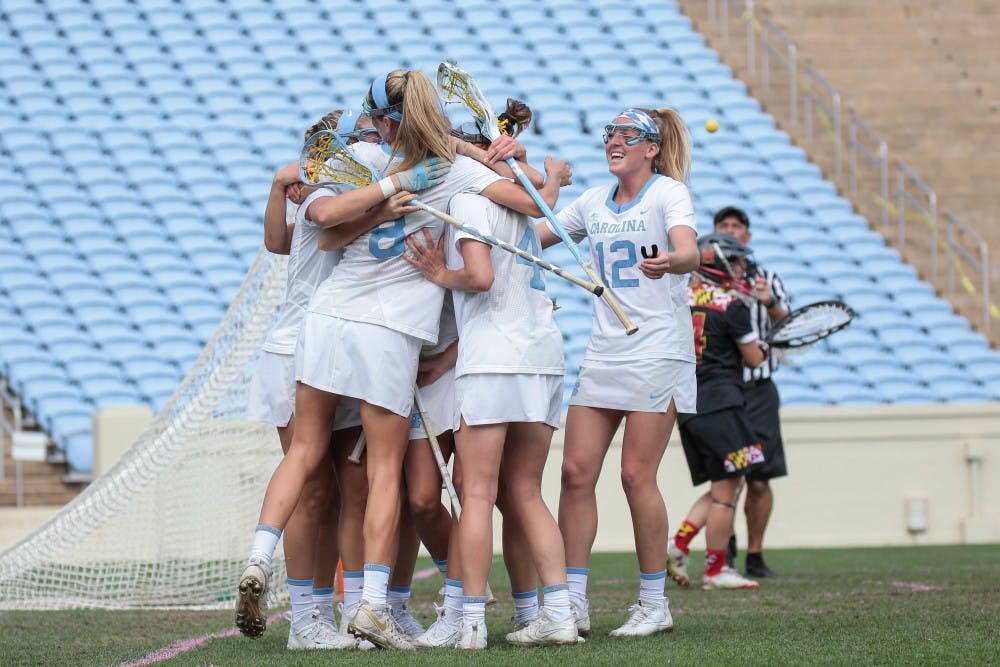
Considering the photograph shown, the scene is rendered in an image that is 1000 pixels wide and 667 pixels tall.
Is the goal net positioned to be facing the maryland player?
yes

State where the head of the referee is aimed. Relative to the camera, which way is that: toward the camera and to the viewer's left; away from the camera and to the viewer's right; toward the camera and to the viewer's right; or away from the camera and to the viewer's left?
toward the camera and to the viewer's left

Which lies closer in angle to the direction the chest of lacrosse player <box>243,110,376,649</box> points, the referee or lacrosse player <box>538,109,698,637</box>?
the lacrosse player

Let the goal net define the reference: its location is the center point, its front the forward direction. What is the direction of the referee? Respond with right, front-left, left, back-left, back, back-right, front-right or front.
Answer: front

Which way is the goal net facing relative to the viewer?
to the viewer's right

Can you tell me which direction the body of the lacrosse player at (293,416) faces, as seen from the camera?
to the viewer's right

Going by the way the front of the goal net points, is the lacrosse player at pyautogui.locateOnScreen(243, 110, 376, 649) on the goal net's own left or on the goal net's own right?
on the goal net's own right

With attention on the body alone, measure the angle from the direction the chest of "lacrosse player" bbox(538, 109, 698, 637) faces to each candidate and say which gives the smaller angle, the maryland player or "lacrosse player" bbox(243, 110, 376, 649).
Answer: the lacrosse player
